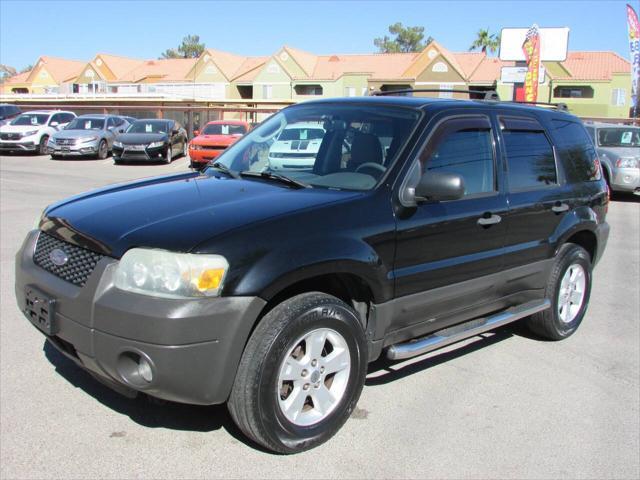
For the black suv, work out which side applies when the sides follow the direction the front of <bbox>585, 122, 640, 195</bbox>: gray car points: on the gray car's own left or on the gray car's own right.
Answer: on the gray car's own right

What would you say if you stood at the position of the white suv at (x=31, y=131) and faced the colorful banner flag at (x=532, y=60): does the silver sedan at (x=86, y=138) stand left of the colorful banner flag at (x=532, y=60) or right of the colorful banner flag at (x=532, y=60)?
right

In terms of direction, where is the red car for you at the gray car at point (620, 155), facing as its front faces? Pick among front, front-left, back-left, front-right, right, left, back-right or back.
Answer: back-right

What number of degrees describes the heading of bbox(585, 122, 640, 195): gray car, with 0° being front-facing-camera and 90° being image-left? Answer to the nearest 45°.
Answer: approximately 315°

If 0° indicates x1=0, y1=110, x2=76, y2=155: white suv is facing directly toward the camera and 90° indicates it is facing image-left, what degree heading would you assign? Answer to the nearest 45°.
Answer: approximately 45°

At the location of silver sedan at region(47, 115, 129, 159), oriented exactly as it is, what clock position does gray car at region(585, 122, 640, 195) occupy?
The gray car is roughly at 9 o'clock from the silver sedan.

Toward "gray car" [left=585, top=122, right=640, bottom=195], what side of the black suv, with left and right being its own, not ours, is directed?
back

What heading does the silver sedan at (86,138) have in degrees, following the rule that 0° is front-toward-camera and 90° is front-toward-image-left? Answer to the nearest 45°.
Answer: approximately 45°

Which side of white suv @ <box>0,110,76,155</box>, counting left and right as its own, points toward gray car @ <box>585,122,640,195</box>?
left

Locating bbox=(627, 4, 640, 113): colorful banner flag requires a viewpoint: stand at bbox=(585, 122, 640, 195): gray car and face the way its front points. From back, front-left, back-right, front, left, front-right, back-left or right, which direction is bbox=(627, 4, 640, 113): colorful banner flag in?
back-left

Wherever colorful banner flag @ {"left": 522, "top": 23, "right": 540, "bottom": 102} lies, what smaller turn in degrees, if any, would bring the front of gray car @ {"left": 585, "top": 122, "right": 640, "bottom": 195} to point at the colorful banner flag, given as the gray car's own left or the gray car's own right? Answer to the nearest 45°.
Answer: approximately 135° to the gray car's own left

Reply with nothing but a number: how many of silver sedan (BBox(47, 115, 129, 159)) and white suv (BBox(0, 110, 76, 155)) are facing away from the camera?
0

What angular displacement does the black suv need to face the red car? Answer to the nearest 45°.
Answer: approximately 135° to its right

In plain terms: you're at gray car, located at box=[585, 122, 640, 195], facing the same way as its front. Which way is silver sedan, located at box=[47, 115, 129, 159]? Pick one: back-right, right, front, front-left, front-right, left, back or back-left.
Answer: back-right

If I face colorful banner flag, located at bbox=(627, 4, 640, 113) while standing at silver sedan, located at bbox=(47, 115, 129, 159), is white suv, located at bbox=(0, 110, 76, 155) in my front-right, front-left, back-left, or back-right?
back-left

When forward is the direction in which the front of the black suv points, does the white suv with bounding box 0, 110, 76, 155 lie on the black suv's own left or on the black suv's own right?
on the black suv's own right

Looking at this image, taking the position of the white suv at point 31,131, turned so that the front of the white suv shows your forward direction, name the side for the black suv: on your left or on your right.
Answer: on your left
